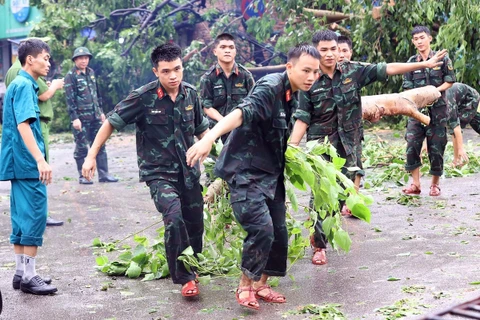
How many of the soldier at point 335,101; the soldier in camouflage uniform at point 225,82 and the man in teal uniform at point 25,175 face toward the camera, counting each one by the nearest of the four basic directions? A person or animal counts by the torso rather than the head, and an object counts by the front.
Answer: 2

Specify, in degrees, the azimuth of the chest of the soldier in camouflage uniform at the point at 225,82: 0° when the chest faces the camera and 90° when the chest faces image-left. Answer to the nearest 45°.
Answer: approximately 0°

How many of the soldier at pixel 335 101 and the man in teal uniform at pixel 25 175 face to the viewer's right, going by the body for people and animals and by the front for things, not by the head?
1

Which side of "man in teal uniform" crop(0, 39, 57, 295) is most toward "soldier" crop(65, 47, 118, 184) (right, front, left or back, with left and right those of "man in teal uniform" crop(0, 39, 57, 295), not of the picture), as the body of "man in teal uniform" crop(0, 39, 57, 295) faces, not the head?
left

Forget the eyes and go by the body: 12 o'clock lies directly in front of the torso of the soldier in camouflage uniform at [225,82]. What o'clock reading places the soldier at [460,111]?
The soldier is roughly at 8 o'clock from the soldier in camouflage uniform.
